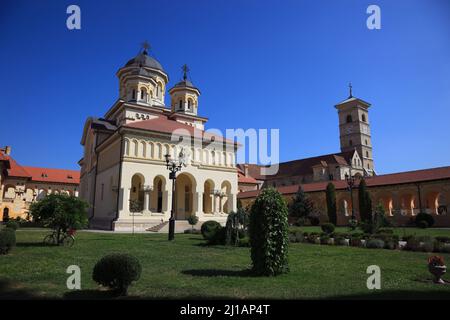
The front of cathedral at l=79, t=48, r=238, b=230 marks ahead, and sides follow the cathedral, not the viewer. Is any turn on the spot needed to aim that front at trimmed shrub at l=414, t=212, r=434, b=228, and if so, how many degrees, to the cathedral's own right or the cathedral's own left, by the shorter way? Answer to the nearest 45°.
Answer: approximately 45° to the cathedral's own left

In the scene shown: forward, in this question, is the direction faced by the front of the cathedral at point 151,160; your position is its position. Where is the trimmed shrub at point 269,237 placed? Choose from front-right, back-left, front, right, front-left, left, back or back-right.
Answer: front-right

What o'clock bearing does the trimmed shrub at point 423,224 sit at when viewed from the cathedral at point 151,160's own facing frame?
The trimmed shrub is roughly at 11 o'clock from the cathedral.

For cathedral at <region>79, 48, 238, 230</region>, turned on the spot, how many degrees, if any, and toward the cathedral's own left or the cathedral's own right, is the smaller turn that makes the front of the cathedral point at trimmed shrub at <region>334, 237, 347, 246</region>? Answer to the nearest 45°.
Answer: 0° — it already faces it

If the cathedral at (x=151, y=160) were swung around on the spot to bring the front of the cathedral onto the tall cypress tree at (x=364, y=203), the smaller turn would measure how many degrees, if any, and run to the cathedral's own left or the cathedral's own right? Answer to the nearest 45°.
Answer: approximately 45° to the cathedral's own left

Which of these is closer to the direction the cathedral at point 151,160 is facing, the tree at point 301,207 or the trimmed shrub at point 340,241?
the trimmed shrub

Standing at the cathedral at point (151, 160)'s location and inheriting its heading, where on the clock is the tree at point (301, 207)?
The tree is roughly at 10 o'clock from the cathedral.

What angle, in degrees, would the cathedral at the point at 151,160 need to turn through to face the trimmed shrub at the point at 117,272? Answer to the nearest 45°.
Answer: approximately 45° to its right

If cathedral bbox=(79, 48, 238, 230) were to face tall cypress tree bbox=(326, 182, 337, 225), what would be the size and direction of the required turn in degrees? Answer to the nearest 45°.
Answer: approximately 45° to its left

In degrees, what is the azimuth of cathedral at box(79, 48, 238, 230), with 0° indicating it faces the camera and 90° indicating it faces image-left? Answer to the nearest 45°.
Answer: approximately 315°
